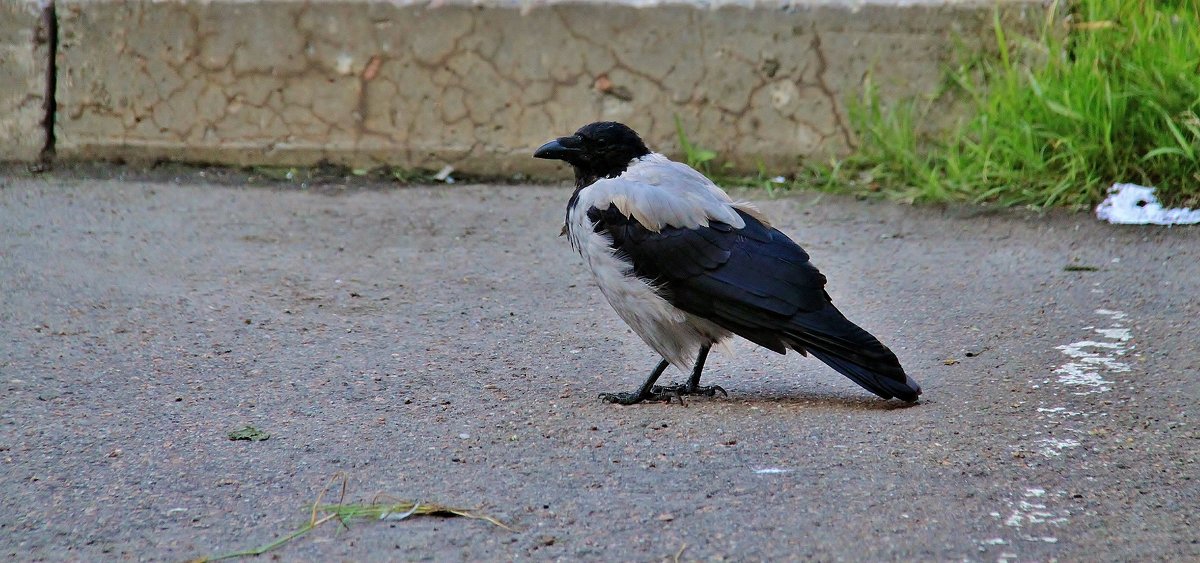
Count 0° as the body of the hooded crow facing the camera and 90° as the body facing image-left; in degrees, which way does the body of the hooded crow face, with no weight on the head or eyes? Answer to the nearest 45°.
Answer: approximately 90°

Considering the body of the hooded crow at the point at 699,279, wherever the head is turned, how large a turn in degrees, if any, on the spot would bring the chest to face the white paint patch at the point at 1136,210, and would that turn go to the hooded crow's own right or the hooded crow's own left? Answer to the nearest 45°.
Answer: approximately 135° to the hooded crow's own right
